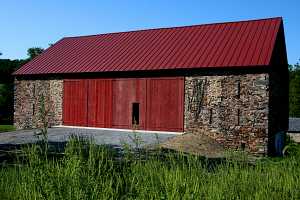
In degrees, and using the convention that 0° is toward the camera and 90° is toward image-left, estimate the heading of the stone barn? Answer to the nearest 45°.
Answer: approximately 45°
